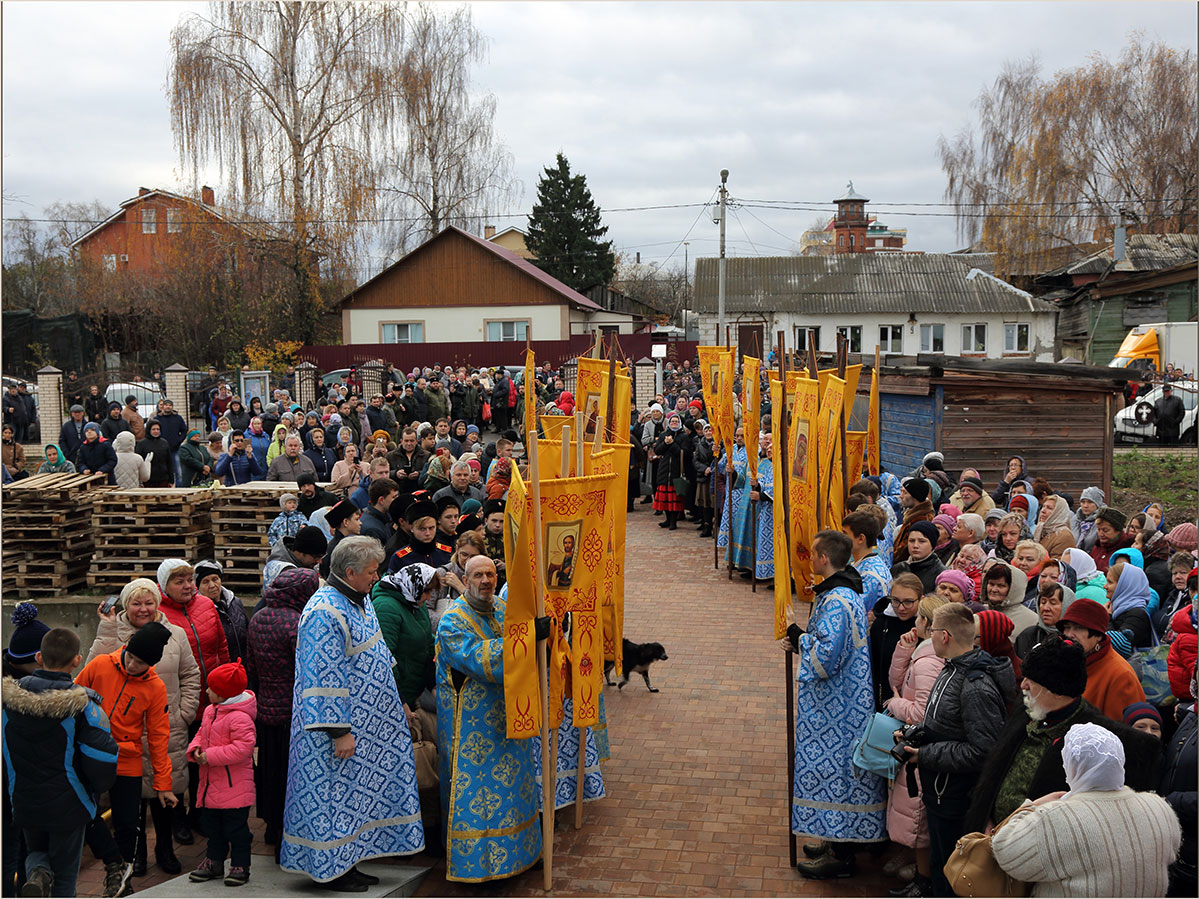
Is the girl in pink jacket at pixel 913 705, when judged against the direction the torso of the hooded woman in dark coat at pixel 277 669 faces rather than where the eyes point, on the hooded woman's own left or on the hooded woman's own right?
on the hooded woman's own right

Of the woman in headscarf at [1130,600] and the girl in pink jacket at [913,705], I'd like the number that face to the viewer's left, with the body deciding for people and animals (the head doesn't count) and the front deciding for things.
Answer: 2

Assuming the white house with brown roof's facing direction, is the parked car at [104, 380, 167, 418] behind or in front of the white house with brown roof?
in front

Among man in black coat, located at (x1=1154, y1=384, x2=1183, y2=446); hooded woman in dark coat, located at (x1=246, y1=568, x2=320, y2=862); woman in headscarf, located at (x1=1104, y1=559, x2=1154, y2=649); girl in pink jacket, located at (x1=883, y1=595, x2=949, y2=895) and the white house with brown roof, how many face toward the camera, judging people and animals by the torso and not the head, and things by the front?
2

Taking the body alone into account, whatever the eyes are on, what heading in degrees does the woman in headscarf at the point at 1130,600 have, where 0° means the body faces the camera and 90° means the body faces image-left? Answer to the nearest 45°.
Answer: approximately 90°

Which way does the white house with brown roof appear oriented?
toward the camera

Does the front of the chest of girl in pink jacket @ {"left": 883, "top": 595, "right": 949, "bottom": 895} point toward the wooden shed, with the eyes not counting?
no

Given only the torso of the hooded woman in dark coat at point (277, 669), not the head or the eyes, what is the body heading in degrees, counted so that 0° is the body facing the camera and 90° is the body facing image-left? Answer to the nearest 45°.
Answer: approximately 225°

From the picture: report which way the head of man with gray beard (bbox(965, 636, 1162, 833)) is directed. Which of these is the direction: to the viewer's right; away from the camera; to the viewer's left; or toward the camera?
to the viewer's left

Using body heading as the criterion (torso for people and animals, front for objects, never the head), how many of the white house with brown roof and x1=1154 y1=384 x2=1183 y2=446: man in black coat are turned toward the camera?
2

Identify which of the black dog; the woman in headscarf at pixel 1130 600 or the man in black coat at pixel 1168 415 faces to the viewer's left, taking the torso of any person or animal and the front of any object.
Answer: the woman in headscarf

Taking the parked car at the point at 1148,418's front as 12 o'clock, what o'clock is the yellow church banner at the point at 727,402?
The yellow church banner is roughly at 11 o'clock from the parked car.

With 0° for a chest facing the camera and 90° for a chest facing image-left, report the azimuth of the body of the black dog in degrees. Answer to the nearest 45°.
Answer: approximately 270°

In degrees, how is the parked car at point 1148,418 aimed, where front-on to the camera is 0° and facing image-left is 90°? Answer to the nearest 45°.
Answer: approximately 45°

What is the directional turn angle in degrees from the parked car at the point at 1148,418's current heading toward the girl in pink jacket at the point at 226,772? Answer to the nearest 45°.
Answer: approximately 45° to its left

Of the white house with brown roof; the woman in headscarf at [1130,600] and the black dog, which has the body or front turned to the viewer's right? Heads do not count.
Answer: the black dog
